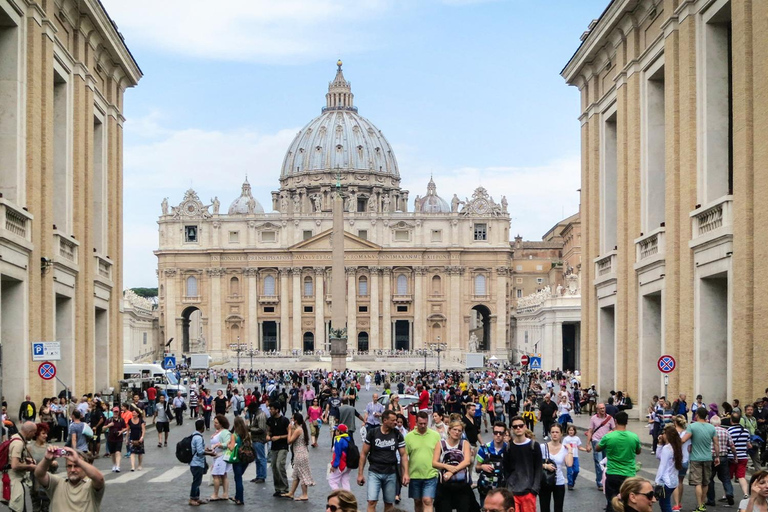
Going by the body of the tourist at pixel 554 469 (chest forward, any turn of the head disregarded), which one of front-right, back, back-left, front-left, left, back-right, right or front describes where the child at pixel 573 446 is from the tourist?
back

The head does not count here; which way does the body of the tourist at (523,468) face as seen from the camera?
toward the camera

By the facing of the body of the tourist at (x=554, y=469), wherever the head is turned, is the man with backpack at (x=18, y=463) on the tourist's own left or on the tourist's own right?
on the tourist's own right

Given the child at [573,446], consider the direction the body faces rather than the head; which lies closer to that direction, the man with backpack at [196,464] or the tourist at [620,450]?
the tourist

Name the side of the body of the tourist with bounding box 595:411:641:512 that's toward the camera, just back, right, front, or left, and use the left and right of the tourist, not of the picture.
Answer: back

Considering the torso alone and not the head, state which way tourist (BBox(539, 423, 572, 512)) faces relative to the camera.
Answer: toward the camera

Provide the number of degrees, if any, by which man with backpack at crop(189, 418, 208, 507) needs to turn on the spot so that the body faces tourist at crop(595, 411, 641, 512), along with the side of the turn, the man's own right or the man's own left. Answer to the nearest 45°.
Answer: approximately 45° to the man's own right

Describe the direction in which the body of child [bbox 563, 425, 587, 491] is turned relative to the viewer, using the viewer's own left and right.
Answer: facing the viewer

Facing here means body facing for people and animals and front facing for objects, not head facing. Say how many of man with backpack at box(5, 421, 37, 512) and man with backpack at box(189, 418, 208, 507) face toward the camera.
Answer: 0
